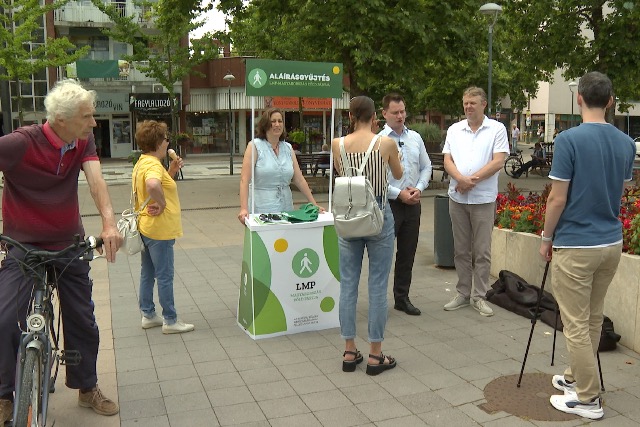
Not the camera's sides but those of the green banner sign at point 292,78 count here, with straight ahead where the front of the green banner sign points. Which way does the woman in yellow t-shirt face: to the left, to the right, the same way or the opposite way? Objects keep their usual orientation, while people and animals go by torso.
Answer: to the left

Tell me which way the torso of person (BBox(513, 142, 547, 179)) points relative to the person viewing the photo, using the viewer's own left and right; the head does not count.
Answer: facing to the left of the viewer

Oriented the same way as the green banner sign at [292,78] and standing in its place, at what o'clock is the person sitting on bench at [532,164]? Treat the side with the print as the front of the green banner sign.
The person sitting on bench is roughly at 7 o'clock from the green banner sign.

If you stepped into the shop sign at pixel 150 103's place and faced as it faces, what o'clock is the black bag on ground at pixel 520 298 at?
The black bag on ground is roughly at 12 o'clock from the shop sign.

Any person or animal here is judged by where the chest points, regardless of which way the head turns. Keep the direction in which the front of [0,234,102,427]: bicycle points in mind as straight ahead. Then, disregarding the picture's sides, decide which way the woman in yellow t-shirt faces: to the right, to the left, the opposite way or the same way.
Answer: to the left

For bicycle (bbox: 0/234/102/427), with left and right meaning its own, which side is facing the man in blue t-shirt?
left

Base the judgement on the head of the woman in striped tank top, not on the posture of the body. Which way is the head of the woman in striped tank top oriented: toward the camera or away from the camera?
away from the camera

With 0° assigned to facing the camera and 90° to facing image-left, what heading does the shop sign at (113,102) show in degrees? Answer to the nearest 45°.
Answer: approximately 0°

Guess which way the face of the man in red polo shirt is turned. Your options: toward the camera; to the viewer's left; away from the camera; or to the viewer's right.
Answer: to the viewer's right

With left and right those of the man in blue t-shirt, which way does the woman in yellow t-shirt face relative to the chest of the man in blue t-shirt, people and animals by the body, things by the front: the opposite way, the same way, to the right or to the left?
to the right

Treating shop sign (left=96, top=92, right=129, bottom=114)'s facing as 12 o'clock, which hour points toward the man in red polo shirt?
The man in red polo shirt is roughly at 12 o'clock from the shop sign.

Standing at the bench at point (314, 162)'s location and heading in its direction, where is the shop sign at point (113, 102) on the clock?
The shop sign is roughly at 5 o'clock from the bench.

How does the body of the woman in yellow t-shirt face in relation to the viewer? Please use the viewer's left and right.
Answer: facing to the right of the viewer
